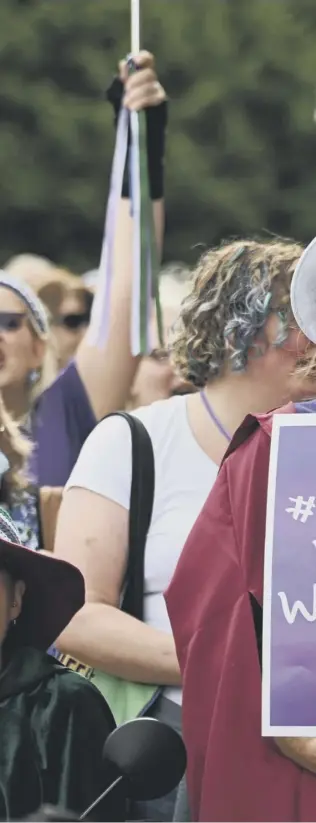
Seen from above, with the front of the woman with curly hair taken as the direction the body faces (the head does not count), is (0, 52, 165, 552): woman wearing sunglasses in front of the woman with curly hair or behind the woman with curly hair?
behind

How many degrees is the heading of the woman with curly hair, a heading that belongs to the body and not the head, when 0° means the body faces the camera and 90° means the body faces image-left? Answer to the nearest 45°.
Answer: approximately 315°
